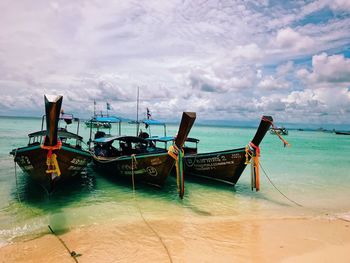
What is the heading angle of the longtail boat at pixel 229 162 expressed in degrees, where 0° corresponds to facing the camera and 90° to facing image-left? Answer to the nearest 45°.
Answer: approximately 315°

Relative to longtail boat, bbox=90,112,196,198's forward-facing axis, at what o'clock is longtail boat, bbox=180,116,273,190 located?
longtail boat, bbox=180,116,273,190 is roughly at 10 o'clock from longtail boat, bbox=90,112,196,198.

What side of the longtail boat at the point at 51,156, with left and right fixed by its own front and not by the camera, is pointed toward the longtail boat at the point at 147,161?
left

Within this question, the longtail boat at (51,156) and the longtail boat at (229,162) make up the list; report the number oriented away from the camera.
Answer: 0

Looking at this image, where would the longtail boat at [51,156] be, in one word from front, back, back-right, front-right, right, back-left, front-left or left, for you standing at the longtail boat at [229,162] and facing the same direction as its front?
right

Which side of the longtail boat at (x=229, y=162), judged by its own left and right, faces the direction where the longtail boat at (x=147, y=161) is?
right

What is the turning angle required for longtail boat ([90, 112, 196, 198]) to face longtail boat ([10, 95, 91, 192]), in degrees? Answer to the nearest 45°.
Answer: approximately 90° to its right

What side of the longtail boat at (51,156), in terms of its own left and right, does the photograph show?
front

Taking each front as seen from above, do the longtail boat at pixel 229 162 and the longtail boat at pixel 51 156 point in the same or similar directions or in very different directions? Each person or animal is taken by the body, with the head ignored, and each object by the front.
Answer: same or similar directions

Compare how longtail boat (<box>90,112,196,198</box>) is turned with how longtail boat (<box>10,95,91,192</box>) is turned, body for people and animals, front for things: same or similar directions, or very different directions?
same or similar directions

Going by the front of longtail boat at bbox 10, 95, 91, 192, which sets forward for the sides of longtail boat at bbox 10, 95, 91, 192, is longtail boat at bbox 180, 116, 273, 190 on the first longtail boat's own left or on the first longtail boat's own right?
on the first longtail boat's own left

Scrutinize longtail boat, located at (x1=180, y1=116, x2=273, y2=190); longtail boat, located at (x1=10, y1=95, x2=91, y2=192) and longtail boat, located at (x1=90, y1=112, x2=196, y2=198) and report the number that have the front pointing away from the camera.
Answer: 0

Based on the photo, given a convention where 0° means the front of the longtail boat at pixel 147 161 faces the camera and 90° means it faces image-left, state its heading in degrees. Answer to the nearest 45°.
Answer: approximately 315°
